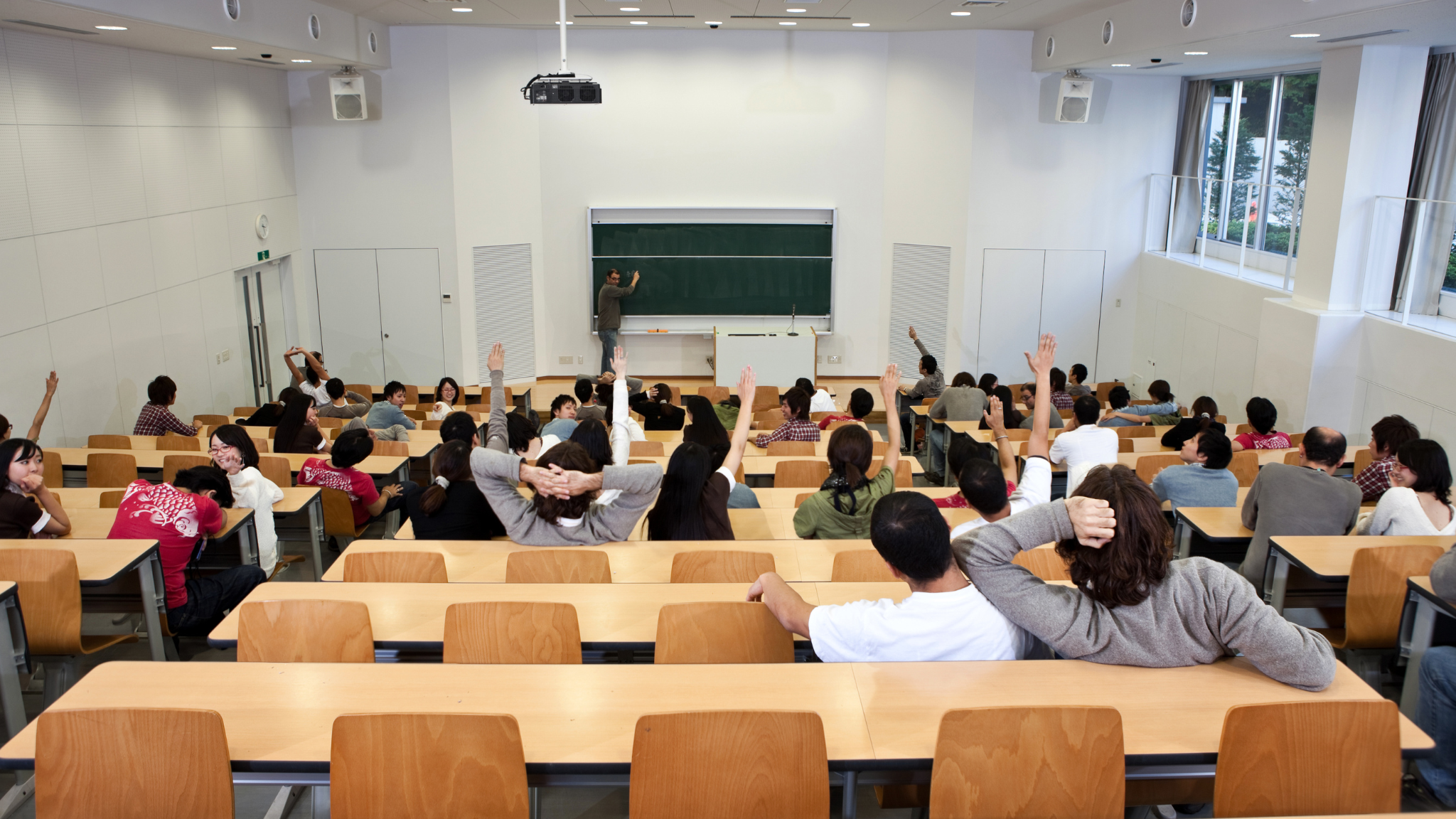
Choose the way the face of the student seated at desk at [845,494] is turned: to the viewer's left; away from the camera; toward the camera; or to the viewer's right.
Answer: away from the camera

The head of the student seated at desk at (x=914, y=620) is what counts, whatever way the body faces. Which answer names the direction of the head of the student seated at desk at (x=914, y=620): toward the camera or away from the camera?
away from the camera

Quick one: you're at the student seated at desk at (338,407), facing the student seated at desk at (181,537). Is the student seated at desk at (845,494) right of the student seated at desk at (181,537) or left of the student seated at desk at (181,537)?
left

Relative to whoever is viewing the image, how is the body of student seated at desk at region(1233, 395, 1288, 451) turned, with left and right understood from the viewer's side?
facing away from the viewer

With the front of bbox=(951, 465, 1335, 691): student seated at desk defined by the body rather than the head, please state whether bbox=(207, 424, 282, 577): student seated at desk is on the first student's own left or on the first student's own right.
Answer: on the first student's own left

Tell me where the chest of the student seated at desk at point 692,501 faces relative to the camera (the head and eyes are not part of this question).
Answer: away from the camera

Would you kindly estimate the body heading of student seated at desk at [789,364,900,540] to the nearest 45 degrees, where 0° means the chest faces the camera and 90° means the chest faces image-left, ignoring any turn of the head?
approximately 180°

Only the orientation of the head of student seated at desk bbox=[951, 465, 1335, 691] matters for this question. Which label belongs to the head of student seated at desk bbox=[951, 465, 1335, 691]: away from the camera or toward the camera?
away from the camera

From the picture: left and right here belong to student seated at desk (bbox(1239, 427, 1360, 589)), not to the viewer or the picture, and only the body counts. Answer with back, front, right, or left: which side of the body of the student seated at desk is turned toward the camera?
back

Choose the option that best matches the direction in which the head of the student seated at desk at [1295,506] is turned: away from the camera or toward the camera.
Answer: away from the camera

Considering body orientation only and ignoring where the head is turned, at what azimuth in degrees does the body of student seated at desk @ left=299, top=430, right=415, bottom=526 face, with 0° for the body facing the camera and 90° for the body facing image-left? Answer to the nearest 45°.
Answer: approximately 225°

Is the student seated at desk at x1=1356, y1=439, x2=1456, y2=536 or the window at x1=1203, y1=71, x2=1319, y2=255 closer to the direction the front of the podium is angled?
the student seated at desk

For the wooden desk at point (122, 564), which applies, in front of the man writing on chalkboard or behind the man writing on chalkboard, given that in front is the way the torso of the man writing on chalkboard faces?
behind

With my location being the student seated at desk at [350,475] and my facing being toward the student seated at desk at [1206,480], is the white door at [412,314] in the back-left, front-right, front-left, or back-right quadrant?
back-left

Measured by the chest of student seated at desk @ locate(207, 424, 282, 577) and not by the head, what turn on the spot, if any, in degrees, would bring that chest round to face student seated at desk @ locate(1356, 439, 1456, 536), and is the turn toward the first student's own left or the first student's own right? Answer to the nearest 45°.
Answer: approximately 90° to the first student's own left
